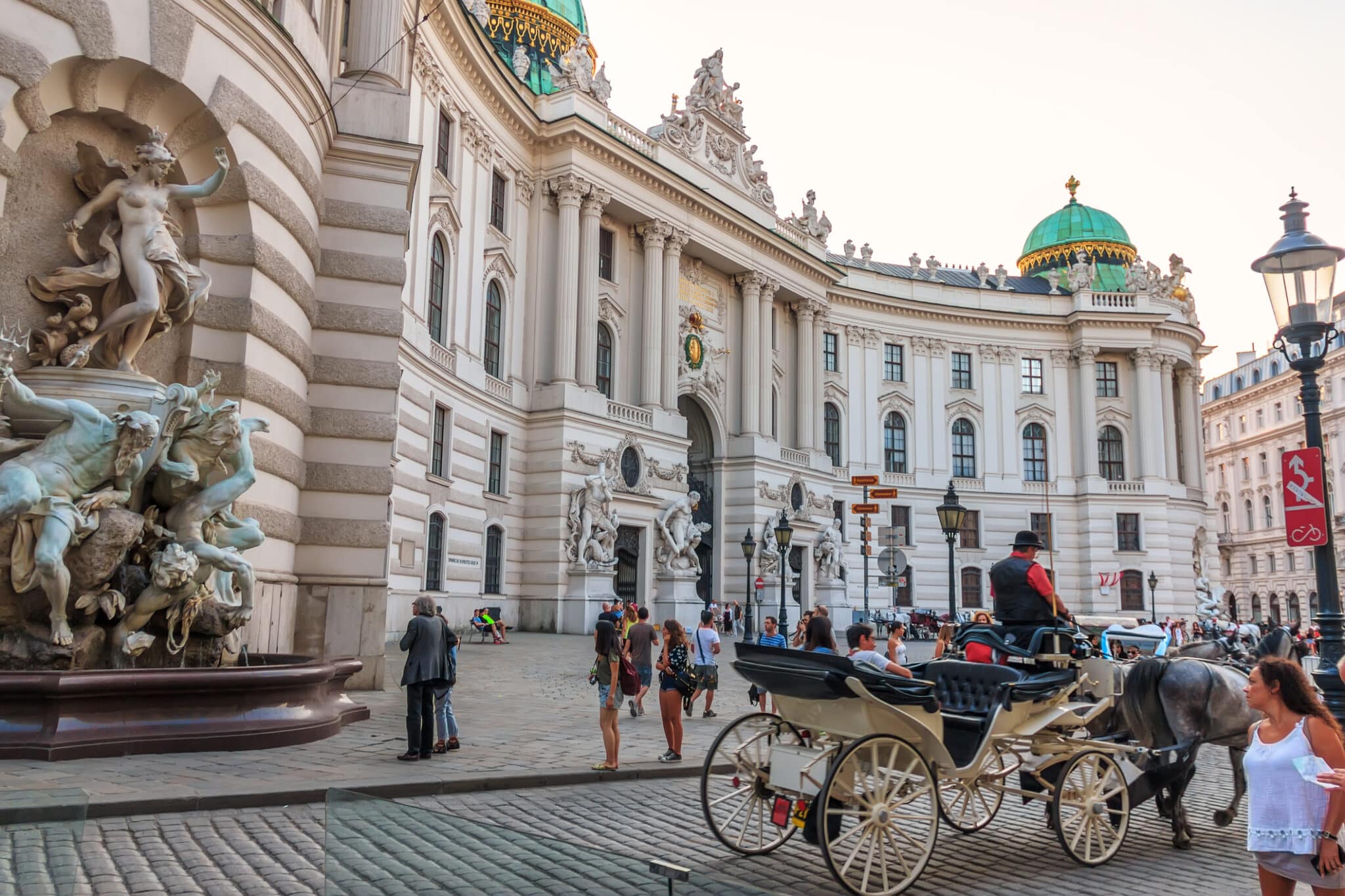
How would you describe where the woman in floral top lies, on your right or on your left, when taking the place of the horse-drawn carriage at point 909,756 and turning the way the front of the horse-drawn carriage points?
on your left

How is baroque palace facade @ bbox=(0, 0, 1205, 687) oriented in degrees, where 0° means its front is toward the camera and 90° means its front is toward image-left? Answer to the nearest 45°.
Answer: approximately 315°

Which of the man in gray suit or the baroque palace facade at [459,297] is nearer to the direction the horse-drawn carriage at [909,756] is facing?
the baroque palace facade

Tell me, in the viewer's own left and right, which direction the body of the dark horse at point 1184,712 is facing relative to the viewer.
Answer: facing away from the viewer and to the right of the viewer

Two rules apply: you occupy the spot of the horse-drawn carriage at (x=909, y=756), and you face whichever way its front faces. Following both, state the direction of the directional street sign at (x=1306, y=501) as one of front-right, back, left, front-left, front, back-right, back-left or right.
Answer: front

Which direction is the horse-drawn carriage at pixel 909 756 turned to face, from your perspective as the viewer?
facing away from the viewer and to the right of the viewer

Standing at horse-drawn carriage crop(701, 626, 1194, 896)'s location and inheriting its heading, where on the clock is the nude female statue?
The nude female statue is roughly at 8 o'clock from the horse-drawn carriage.

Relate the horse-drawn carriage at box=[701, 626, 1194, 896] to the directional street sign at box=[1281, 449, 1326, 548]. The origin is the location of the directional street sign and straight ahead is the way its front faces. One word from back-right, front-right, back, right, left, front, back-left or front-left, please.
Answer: front-right

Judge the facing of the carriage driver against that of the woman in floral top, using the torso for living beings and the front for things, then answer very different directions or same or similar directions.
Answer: very different directions

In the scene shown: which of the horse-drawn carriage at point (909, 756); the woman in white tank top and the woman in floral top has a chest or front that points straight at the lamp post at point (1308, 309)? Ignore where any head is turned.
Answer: the horse-drawn carriage

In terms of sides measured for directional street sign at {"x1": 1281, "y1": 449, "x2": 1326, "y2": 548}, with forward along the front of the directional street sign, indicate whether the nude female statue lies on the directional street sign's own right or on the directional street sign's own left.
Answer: on the directional street sign's own right

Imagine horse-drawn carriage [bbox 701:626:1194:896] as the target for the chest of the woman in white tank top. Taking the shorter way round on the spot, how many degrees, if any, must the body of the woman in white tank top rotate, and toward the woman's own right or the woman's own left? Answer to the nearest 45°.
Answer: approximately 90° to the woman's own right

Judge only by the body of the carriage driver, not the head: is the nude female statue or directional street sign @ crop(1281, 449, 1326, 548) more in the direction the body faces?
the directional street sign

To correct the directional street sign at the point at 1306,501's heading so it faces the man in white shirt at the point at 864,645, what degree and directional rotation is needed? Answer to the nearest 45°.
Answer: approximately 90° to its right

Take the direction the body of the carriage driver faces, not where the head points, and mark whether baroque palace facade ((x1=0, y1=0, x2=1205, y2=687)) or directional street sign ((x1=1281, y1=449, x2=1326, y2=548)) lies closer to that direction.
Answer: the directional street sign

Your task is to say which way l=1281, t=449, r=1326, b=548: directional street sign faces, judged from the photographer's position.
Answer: facing the viewer

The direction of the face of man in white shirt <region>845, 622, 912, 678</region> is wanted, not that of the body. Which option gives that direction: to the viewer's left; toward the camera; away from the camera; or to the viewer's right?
to the viewer's right

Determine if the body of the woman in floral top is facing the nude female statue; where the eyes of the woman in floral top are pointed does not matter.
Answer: yes
